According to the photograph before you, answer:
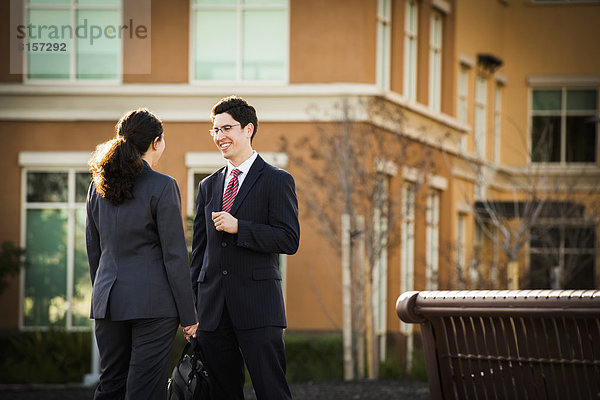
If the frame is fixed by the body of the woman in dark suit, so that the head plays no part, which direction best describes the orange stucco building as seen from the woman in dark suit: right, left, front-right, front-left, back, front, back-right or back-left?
front-left

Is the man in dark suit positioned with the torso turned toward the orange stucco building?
no

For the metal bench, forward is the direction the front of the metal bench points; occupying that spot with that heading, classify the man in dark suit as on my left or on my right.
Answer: on my left

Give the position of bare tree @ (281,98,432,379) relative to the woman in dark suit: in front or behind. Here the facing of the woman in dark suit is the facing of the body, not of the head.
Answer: in front

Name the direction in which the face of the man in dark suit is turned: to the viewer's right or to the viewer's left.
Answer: to the viewer's left

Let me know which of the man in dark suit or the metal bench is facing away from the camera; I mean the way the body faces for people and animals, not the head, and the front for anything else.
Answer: the metal bench

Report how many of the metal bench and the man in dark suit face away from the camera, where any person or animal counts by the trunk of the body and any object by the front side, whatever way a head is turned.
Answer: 1

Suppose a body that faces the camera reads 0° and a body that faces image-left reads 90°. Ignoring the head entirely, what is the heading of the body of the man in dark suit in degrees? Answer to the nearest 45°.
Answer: approximately 45°

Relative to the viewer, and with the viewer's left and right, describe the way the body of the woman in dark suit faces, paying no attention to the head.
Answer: facing away from the viewer and to the right of the viewer

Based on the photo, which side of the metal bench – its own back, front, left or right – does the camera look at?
back

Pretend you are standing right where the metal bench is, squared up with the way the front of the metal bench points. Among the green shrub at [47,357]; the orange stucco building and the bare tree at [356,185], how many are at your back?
0

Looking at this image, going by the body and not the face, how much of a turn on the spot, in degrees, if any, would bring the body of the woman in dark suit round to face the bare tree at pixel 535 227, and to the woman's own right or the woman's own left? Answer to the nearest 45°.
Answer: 0° — they already face it

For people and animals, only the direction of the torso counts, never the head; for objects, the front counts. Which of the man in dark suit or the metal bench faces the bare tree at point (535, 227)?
the metal bench
